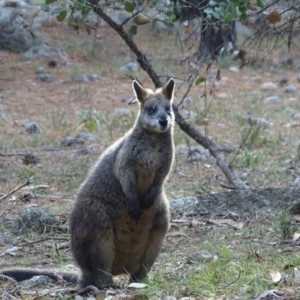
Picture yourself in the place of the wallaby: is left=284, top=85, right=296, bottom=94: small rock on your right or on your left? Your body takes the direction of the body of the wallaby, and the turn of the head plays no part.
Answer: on your left

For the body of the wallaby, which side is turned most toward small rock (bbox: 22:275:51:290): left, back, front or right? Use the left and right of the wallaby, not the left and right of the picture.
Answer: right

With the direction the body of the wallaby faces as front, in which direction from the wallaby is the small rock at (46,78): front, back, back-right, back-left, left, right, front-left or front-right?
back-left

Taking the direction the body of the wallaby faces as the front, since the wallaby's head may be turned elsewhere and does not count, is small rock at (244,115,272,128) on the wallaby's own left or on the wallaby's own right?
on the wallaby's own left

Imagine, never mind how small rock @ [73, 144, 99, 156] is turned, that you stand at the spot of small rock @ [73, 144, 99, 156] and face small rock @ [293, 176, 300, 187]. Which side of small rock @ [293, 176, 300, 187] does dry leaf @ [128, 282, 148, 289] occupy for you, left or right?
right

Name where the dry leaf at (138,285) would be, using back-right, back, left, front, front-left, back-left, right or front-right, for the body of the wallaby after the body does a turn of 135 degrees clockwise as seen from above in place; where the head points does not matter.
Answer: left

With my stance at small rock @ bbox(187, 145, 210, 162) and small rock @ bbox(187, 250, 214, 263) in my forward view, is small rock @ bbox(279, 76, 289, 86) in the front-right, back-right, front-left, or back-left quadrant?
back-left

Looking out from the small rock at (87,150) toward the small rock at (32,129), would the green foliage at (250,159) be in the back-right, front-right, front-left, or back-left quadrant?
back-right

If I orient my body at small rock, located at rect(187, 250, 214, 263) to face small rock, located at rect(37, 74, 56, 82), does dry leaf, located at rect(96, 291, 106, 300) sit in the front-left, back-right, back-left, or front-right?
back-left

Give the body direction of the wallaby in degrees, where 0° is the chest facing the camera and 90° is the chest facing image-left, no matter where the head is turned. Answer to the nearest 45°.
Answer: approximately 315°

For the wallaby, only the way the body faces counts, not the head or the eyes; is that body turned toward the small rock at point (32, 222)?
no

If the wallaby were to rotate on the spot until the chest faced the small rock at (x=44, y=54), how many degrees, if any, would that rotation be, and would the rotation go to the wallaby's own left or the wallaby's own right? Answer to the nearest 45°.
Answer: approximately 135° to the wallaby's own left

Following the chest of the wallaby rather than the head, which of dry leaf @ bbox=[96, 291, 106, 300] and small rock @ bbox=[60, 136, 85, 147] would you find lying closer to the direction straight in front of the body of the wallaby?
the dry leaf

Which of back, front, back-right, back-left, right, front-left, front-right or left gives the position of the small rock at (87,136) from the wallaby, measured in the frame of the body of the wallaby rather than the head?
back-left

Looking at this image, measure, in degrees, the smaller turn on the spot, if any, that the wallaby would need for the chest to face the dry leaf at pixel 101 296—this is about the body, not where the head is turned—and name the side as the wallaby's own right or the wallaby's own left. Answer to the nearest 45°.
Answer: approximately 45° to the wallaby's own right
